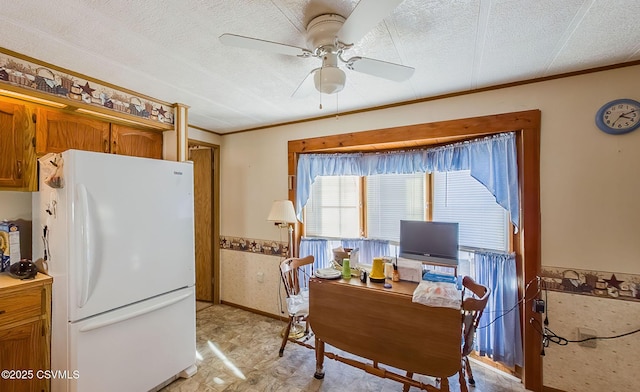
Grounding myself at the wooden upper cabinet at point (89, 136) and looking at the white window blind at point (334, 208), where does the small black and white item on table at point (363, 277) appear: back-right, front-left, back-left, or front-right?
front-right

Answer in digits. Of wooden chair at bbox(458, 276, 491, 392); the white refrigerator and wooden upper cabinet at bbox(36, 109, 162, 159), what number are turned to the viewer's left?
1

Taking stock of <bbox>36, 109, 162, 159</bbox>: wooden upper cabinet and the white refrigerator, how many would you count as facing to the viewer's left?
0

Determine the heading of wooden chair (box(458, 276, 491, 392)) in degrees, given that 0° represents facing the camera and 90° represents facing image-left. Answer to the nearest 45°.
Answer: approximately 90°

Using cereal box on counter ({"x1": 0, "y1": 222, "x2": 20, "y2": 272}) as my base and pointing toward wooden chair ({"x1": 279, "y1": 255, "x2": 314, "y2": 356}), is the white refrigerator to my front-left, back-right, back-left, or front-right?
front-right

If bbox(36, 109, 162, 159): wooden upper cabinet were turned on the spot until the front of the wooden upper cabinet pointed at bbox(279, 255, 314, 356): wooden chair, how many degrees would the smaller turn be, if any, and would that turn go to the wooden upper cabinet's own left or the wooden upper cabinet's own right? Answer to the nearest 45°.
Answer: approximately 45° to the wooden upper cabinet's own left

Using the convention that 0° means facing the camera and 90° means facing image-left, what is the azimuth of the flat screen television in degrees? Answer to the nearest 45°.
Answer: approximately 45°

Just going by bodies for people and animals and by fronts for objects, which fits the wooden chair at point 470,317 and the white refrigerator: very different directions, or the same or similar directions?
very different directions

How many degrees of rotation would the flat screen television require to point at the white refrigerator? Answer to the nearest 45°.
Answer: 0° — it already faces it

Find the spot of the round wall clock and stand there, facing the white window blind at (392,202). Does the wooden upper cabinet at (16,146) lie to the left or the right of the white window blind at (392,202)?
left

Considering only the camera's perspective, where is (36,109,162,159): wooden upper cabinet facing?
facing the viewer and to the right of the viewer

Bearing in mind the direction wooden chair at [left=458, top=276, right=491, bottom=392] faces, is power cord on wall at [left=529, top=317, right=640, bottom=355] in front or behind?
behind

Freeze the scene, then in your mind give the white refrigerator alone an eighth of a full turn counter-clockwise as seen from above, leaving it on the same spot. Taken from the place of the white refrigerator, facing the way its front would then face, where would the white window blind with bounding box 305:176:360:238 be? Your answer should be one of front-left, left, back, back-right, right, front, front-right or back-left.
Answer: front
